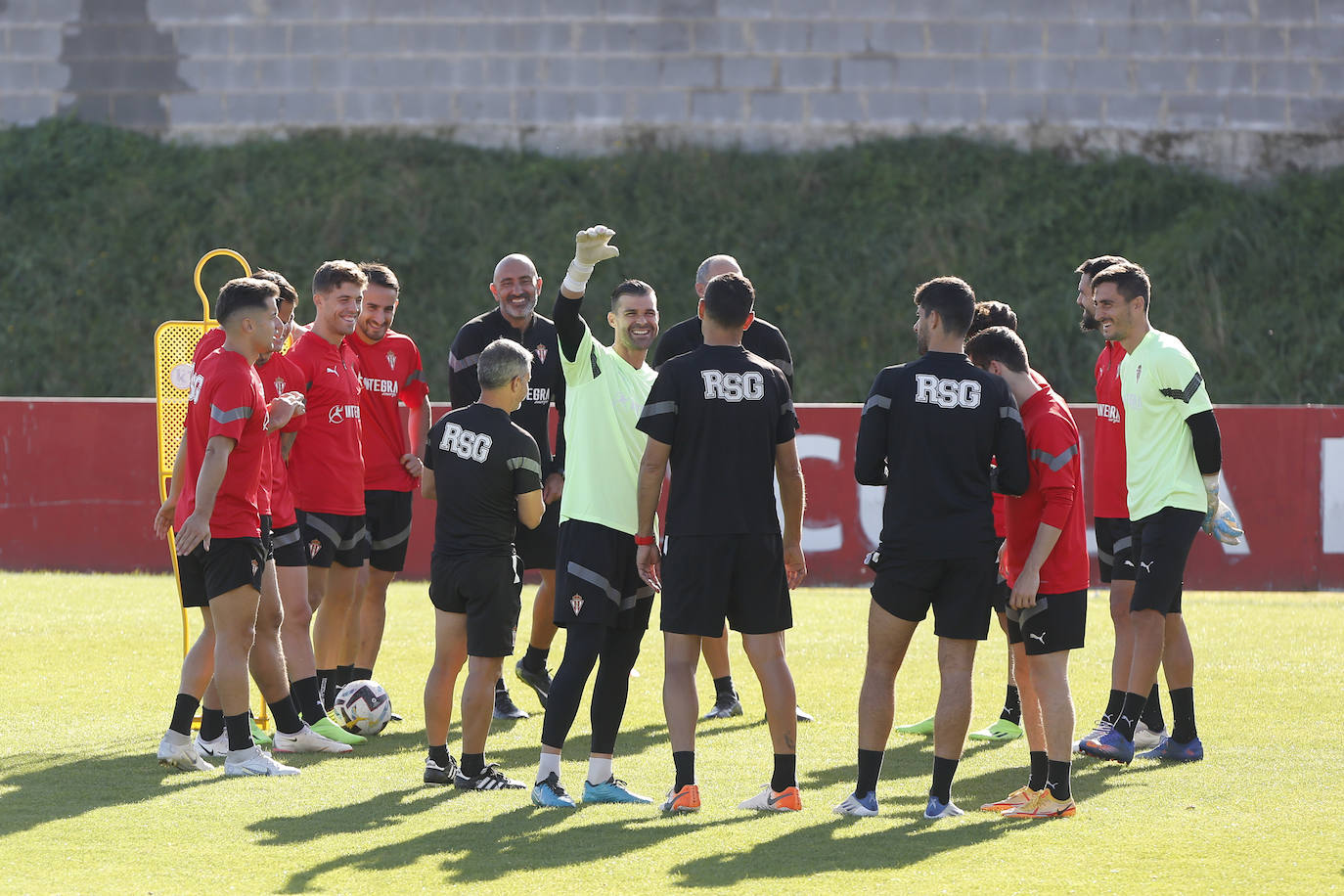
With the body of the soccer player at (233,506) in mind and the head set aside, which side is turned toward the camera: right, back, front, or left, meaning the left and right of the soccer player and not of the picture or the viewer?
right

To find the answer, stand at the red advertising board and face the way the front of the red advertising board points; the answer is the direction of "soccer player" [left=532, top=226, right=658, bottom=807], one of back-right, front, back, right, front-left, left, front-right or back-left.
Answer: front

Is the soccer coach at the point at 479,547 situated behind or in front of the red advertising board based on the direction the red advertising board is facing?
in front

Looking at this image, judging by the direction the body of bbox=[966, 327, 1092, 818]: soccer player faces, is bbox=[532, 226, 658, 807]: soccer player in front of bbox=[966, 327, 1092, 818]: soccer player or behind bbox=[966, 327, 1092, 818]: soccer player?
in front

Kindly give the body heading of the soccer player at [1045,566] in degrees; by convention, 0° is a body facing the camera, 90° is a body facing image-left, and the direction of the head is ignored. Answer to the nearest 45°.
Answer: approximately 90°

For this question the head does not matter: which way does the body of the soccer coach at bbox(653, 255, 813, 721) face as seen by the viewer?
toward the camera

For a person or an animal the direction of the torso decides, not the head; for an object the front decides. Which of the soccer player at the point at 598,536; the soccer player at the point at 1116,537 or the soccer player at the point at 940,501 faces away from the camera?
the soccer player at the point at 940,501

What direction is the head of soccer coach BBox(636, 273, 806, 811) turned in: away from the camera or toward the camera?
away from the camera

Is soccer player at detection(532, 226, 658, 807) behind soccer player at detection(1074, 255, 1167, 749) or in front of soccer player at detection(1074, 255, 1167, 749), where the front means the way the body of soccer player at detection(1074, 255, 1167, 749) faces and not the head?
in front

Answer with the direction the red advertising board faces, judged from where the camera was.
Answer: facing the viewer

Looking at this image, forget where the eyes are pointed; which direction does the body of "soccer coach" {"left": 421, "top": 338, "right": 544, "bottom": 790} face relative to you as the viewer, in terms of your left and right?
facing away from the viewer and to the right of the viewer

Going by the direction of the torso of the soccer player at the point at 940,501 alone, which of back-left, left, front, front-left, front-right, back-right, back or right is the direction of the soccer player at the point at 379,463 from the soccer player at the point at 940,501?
front-left

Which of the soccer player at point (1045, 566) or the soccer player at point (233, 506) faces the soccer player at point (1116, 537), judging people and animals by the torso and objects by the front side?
the soccer player at point (233, 506)

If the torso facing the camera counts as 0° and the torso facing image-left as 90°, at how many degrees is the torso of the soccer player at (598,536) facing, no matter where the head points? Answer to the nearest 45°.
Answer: approximately 315°

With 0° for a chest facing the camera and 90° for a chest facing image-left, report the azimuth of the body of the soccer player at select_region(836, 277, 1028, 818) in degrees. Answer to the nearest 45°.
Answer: approximately 180°
